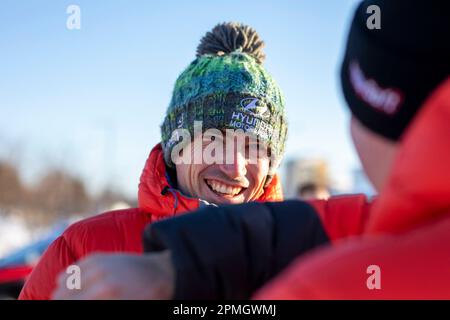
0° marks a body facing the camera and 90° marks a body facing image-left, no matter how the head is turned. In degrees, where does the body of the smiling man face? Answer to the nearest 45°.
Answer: approximately 315°

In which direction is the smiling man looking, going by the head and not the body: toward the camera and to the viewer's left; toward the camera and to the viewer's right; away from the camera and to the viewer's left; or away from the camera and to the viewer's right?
toward the camera and to the viewer's right

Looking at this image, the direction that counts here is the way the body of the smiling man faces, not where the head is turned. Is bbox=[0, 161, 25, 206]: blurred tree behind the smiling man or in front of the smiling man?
behind
